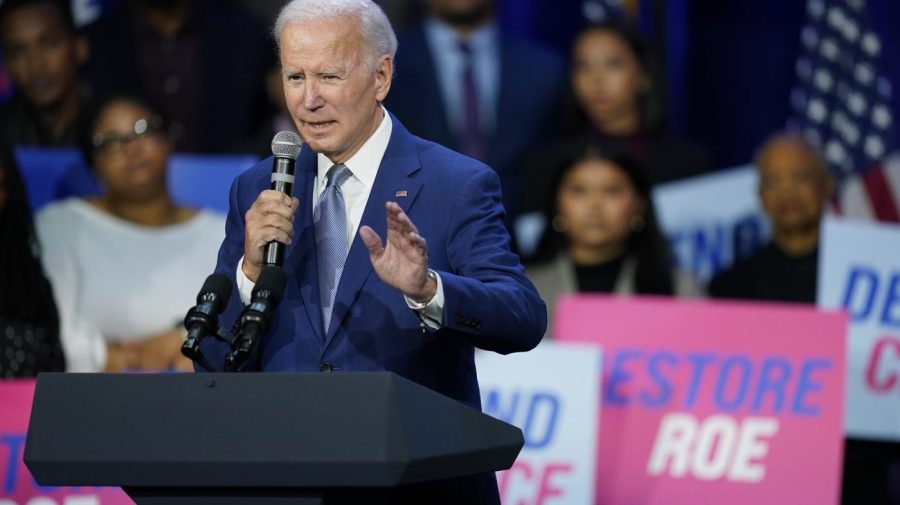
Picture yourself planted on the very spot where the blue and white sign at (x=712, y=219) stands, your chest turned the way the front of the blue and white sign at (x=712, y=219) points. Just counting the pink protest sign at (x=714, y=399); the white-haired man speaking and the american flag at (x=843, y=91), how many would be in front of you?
2

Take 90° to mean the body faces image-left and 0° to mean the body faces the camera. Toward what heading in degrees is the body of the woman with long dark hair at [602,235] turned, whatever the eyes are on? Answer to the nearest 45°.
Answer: approximately 0°

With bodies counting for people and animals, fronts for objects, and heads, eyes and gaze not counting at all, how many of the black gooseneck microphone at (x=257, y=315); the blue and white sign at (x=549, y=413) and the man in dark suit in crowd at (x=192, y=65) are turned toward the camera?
2

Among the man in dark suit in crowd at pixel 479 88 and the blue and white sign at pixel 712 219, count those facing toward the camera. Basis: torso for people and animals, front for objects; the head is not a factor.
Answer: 2

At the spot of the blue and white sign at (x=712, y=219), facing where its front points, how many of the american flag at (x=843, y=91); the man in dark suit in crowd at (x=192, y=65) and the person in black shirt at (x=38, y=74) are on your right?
2

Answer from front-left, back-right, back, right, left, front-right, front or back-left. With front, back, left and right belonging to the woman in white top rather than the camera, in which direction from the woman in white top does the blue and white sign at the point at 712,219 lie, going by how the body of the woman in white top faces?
left

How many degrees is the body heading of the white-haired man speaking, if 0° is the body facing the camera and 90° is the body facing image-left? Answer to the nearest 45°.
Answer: approximately 45°

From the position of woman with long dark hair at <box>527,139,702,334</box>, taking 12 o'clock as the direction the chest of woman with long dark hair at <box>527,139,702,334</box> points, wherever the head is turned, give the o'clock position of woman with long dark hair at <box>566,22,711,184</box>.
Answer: woman with long dark hair at <box>566,22,711,184</box> is roughly at 6 o'clock from woman with long dark hair at <box>527,139,702,334</box>.
